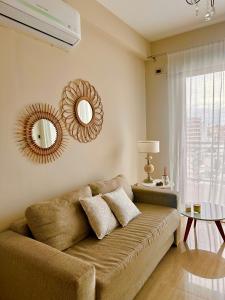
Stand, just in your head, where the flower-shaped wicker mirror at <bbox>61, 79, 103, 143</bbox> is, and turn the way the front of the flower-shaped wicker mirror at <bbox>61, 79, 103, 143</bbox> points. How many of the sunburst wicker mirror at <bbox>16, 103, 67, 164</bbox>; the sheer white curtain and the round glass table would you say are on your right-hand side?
1

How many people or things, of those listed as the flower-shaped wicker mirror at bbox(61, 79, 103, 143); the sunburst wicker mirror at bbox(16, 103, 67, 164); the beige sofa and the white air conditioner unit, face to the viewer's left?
0

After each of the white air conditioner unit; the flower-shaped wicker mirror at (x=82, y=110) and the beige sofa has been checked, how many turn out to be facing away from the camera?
0

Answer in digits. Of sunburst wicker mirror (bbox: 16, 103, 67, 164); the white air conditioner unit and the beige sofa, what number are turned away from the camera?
0

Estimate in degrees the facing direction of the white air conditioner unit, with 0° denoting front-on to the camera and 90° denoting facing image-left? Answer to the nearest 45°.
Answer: approximately 315°

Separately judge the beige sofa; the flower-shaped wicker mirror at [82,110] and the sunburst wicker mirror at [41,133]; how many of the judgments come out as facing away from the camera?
0

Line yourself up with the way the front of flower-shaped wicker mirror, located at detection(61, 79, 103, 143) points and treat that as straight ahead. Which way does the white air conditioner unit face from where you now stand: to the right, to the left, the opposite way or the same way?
the same way

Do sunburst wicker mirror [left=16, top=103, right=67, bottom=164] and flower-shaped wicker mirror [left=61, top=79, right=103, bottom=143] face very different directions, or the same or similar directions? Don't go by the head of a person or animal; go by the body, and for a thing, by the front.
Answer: same or similar directions

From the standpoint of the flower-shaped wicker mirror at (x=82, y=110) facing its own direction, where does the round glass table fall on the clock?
The round glass table is roughly at 11 o'clock from the flower-shaped wicker mirror.

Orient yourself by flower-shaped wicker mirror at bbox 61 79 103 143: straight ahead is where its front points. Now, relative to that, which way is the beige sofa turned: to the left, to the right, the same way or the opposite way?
the same way

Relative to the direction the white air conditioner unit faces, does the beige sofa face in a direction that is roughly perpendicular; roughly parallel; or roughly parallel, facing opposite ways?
roughly parallel

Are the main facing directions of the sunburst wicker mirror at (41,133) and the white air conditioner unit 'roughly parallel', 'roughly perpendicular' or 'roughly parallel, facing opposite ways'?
roughly parallel

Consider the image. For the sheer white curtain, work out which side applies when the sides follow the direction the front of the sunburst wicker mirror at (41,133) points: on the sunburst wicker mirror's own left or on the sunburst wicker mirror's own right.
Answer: on the sunburst wicker mirror's own left

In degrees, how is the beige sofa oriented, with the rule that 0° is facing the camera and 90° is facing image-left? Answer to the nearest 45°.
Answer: approximately 315°
